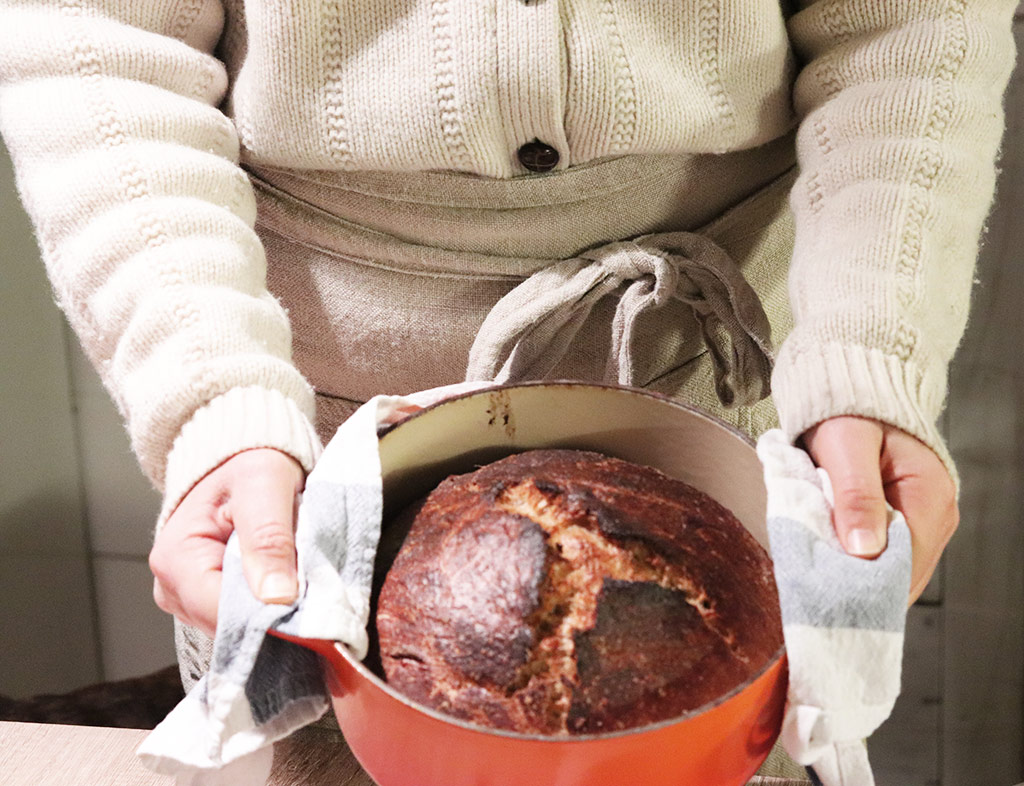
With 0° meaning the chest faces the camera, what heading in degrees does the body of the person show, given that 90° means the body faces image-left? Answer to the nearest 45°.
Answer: approximately 0°
